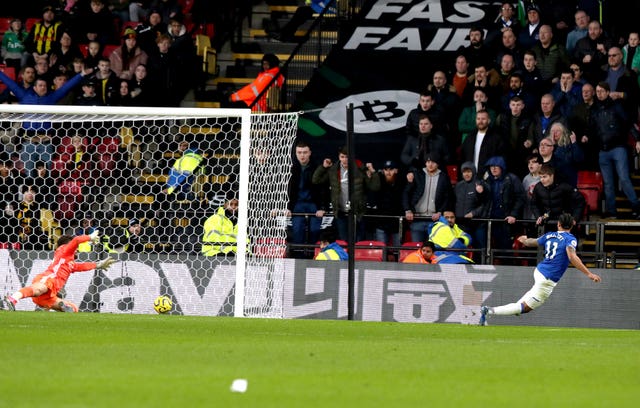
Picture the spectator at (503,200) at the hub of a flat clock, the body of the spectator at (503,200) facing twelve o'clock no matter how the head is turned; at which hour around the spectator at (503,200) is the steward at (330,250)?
the steward at (330,250) is roughly at 1 o'clock from the spectator at (503,200).

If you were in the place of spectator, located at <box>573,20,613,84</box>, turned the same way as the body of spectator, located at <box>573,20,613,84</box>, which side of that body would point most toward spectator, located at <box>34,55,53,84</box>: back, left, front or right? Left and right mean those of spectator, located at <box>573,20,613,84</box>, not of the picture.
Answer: right

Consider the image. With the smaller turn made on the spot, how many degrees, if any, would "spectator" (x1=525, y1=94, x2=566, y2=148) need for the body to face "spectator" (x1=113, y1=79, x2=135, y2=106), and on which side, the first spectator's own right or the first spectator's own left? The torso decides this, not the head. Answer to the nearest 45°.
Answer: approximately 45° to the first spectator's own right

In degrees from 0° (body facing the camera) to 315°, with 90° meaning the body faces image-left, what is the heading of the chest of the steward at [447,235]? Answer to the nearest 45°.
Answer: approximately 315°

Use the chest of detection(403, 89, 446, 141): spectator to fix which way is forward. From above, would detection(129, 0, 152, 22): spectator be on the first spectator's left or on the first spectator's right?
on the first spectator's right

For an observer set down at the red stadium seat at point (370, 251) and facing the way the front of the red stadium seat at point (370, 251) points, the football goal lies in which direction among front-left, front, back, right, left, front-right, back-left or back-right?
right

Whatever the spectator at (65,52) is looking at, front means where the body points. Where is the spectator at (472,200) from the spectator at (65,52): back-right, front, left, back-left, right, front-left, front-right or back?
front-left

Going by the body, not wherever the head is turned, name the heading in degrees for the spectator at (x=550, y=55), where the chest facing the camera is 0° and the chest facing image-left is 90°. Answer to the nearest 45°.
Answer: approximately 45°
